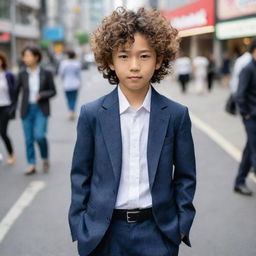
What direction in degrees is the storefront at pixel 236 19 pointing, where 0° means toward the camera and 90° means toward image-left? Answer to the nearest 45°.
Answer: approximately 45°

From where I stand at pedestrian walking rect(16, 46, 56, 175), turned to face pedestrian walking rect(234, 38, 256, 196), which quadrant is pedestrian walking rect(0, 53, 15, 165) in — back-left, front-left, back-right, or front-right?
back-left

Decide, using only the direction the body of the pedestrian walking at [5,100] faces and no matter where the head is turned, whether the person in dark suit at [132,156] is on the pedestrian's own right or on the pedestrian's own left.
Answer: on the pedestrian's own left
